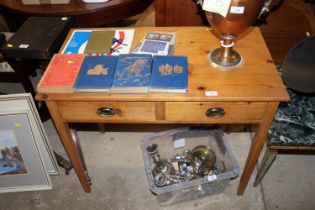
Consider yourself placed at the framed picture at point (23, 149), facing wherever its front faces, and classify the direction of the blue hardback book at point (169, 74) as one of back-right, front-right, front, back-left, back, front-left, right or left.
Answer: front-left

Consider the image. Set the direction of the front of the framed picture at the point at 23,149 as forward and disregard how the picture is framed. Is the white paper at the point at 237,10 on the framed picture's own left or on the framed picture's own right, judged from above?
on the framed picture's own left

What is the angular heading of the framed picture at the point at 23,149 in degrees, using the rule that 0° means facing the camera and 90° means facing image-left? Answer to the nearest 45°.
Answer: approximately 0°

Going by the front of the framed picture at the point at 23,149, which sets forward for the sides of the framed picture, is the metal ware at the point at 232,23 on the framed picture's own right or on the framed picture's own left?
on the framed picture's own left

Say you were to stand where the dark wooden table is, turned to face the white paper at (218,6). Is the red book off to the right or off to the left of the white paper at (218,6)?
right

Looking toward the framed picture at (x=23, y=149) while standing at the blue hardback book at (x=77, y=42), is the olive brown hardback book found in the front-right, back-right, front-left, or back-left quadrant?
back-left
